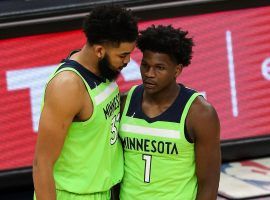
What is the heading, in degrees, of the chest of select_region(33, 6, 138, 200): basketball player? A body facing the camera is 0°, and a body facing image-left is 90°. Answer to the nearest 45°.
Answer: approximately 315°

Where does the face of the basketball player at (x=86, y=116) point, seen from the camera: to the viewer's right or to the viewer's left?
to the viewer's right

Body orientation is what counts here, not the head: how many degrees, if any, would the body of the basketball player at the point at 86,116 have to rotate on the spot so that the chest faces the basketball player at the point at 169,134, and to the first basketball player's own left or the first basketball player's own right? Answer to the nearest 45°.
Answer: approximately 45° to the first basketball player's own left
